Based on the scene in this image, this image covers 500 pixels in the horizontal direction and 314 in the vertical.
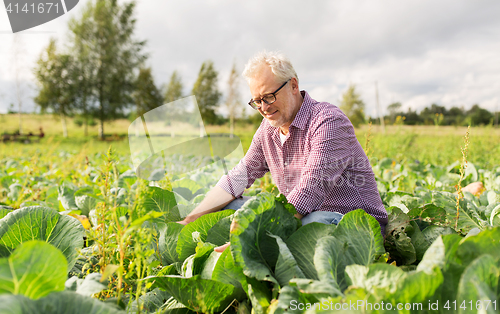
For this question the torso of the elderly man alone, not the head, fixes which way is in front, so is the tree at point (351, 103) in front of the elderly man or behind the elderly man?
behind

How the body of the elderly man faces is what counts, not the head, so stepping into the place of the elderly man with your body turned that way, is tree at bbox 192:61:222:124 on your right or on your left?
on your right

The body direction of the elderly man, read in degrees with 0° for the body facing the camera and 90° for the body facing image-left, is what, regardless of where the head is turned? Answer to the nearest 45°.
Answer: approximately 45°

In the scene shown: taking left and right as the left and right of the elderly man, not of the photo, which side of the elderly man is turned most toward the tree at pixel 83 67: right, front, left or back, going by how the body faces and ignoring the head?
right

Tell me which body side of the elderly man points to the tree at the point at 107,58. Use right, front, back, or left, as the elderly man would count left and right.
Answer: right

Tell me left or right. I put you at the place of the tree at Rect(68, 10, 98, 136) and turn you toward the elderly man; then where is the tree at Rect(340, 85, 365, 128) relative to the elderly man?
left
